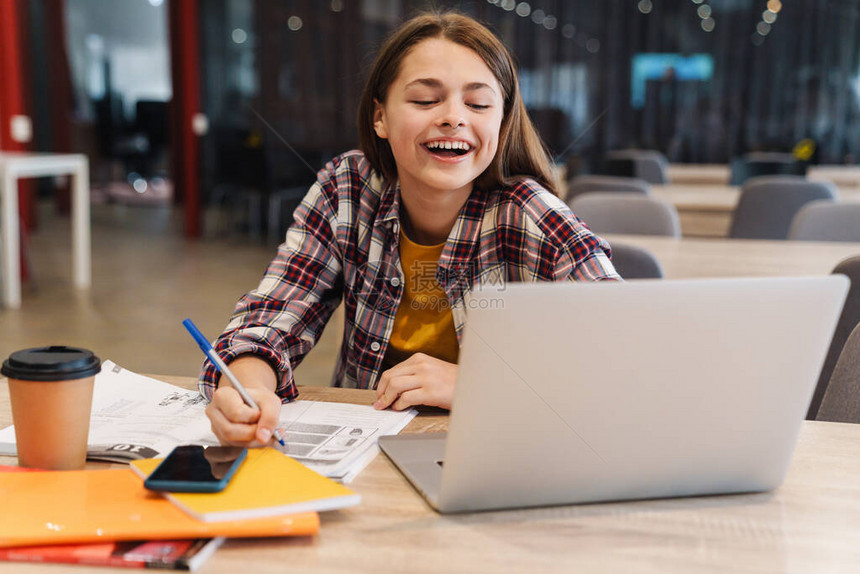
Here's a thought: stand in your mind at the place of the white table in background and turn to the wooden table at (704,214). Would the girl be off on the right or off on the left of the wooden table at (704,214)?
right

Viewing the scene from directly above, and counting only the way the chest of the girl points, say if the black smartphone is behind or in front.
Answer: in front

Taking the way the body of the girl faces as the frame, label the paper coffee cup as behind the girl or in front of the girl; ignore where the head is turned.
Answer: in front

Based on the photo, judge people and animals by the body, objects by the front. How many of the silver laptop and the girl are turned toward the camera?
1

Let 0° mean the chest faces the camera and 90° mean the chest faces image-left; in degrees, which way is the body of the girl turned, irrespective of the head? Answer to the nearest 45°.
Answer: approximately 0°

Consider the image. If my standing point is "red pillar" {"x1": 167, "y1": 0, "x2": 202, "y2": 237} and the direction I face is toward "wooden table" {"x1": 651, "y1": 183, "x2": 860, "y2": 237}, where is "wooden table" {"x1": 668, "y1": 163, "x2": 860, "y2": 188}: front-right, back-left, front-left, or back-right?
front-left

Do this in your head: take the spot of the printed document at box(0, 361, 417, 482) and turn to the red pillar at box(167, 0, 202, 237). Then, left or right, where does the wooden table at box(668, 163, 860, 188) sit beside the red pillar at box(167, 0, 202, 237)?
right

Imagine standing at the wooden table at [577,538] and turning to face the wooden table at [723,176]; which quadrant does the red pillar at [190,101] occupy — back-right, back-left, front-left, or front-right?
front-left

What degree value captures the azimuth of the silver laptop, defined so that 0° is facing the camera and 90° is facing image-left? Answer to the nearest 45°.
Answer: approximately 135°

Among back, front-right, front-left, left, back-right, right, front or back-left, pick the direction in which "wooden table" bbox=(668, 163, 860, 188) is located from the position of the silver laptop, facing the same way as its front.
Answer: front-right

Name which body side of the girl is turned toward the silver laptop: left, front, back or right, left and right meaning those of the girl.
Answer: front
